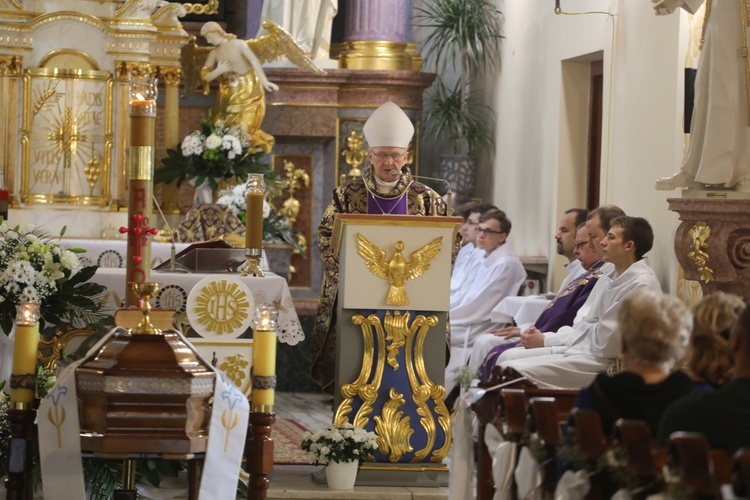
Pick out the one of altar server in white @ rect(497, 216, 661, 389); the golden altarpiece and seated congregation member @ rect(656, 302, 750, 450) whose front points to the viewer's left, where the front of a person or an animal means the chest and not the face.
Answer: the altar server in white

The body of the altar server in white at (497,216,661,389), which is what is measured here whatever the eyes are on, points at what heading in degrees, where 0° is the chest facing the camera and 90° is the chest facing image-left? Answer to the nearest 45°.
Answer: approximately 90°

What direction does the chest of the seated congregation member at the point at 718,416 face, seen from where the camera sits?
away from the camera

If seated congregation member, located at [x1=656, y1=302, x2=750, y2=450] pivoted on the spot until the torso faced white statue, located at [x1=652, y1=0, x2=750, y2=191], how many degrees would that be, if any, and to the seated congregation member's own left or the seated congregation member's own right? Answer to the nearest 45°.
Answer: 0° — they already face it

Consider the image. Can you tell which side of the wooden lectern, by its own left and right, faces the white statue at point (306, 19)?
back

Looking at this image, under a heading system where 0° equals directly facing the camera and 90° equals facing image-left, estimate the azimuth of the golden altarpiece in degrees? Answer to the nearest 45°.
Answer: approximately 0°

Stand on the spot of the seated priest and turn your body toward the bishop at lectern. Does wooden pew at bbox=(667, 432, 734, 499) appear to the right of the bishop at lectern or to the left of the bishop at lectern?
left

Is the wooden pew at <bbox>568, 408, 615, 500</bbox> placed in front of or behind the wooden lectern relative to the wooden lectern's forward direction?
in front

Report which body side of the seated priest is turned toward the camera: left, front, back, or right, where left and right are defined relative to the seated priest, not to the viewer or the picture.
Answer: left
